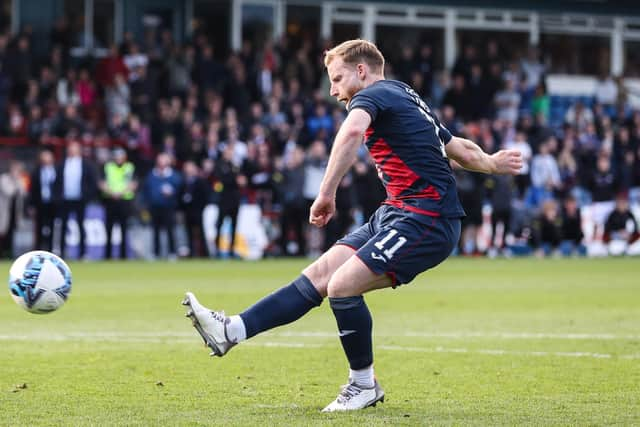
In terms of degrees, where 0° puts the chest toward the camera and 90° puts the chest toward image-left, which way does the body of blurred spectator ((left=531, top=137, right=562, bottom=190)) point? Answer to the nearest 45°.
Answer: approximately 0°

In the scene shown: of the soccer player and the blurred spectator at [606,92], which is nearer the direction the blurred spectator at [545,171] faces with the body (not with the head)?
the soccer player

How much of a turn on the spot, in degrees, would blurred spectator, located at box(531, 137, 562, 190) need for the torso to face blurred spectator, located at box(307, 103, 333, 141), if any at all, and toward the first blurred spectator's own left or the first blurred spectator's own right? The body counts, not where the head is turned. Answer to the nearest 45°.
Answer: approximately 90° to the first blurred spectator's own right

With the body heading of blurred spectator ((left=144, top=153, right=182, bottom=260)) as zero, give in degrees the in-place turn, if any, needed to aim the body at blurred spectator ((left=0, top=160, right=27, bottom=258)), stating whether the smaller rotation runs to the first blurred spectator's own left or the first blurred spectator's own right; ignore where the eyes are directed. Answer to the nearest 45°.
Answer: approximately 90° to the first blurred spectator's own right

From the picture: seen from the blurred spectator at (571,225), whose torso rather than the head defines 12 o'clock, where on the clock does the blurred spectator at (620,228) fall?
the blurred spectator at (620,228) is roughly at 9 o'clock from the blurred spectator at (571,225).

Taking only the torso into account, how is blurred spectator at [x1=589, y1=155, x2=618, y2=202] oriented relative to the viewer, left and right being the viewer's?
facing the viewer

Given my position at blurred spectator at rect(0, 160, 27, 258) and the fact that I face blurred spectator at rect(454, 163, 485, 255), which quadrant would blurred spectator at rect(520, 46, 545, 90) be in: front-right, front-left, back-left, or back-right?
front-left

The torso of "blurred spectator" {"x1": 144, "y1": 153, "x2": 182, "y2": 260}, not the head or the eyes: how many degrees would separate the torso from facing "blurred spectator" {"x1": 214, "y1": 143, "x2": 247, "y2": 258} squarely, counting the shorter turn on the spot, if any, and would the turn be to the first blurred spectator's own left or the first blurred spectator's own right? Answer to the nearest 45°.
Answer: approximately 90° to the first blurred spectator's own left

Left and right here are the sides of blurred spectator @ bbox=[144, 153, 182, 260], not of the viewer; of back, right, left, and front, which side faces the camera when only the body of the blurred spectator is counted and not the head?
front

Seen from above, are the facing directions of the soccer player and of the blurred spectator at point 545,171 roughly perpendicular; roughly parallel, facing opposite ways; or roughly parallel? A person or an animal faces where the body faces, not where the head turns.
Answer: roughly perpendicular
